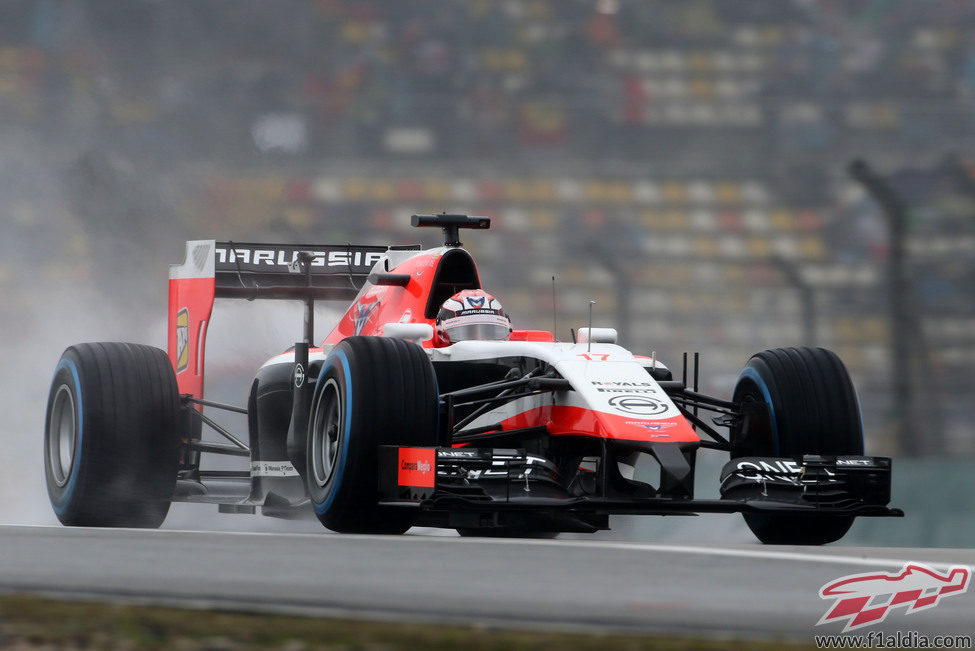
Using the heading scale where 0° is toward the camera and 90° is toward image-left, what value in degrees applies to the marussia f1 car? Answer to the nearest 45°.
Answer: approximately 315°
